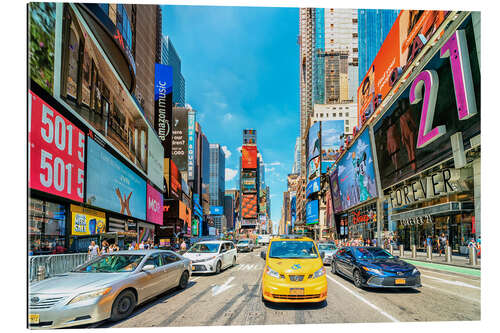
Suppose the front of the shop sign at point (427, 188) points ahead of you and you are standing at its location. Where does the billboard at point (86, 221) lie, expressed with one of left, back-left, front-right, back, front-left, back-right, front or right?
front

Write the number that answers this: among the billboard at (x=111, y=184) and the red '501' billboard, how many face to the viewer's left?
0

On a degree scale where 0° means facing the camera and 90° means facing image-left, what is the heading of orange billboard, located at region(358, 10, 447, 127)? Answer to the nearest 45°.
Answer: approximately 45°

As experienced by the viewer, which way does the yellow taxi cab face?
facing the viewer

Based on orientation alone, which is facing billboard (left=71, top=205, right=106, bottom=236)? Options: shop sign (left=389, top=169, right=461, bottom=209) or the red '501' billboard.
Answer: the shop sign

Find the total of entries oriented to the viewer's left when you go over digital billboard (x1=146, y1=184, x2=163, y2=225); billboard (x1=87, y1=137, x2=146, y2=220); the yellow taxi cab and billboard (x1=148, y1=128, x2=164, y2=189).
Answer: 0

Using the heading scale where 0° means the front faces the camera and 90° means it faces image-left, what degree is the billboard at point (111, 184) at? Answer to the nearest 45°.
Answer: approximately 315°

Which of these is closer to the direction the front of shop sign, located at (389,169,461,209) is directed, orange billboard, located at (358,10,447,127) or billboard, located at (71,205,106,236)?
the billboard

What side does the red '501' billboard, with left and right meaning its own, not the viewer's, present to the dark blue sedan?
front

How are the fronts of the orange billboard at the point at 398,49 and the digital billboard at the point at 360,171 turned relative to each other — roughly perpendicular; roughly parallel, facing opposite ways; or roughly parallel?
roughly parallel

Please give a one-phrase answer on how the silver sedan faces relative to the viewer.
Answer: facing the viewer and to the left of the viewer

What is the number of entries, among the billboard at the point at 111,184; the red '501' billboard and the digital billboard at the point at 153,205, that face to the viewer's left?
0

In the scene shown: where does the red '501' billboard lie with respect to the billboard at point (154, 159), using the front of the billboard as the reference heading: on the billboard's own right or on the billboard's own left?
on the billboard's own right
